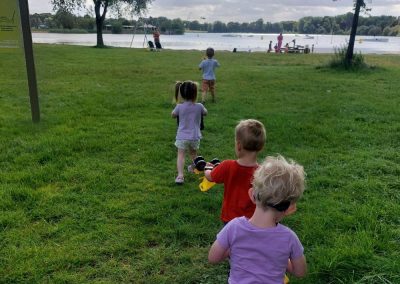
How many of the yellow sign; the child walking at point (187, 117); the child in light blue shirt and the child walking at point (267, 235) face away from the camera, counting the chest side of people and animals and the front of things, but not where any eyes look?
3

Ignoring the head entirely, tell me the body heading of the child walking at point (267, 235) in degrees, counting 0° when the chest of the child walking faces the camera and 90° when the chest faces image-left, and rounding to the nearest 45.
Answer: approximately 180°

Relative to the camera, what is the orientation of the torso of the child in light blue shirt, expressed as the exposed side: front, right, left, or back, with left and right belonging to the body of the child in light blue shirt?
back

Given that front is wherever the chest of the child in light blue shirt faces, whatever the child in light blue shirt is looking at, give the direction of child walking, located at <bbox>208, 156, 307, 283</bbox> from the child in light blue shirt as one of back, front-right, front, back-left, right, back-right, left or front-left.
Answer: back

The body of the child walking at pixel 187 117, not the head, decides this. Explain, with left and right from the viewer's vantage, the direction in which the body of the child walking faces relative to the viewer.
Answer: facing away from the viewer

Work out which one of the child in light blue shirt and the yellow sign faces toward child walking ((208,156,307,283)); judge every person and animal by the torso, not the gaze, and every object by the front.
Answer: the yellow sign

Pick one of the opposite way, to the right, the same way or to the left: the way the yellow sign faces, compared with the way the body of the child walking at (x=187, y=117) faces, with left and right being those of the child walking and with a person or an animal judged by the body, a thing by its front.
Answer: the opposite way

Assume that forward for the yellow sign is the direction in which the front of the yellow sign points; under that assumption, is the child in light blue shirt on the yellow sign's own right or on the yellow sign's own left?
on the yellow sign's own left

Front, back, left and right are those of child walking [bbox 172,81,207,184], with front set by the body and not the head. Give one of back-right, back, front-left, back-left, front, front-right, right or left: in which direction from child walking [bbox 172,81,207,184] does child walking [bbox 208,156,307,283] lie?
back

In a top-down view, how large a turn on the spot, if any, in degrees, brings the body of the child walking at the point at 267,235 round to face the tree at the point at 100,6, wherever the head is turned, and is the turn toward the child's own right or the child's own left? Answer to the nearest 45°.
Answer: approximately 45° to the child's own left

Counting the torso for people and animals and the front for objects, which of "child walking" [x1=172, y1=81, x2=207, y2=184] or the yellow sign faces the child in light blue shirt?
the child walking
